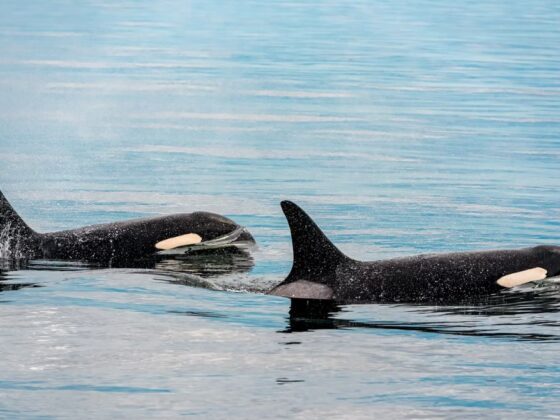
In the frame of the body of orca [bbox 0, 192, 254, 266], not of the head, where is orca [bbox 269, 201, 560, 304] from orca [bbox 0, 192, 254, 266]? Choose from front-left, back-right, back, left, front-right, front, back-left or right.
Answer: front-right

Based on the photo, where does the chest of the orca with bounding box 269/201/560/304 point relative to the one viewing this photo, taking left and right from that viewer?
facing to the right of the viewer

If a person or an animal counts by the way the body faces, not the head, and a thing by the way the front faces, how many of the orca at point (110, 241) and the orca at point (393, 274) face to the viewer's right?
2

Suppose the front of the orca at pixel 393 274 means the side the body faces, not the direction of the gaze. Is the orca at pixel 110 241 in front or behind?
behind

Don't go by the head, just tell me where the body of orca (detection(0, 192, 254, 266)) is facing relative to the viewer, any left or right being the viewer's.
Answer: facing to the right of the viewer
